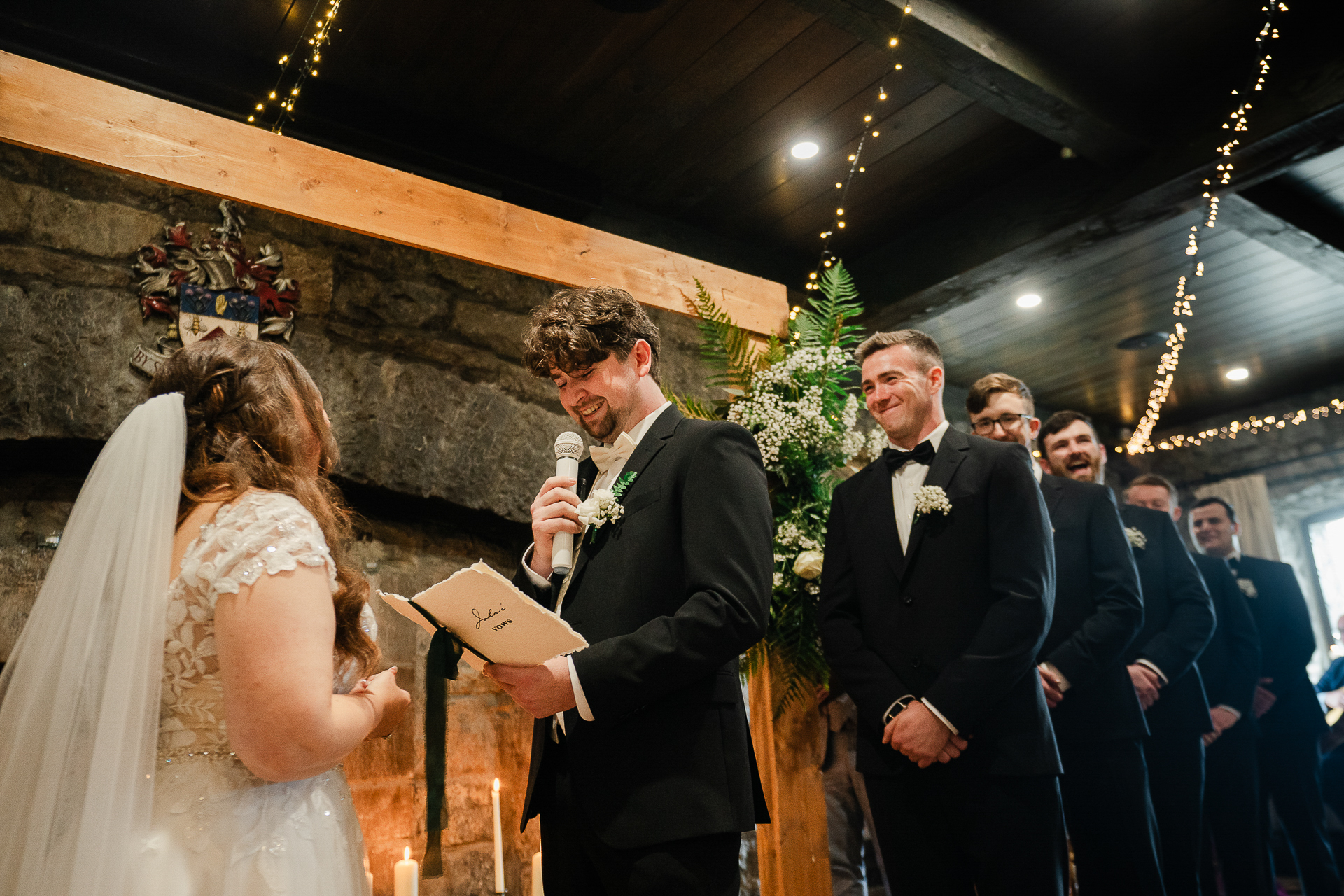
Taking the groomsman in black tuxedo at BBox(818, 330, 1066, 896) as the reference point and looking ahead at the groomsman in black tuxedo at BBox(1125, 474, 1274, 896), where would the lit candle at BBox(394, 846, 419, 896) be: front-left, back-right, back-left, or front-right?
back-left

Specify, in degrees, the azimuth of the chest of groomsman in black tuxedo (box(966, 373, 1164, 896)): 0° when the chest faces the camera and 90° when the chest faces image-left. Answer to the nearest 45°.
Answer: approximately 45°

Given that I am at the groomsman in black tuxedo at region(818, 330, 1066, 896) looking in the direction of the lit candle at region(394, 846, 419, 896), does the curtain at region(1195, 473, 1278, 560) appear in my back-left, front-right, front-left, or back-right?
back-right

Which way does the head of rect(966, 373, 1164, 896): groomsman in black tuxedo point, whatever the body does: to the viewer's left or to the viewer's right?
to the viewer's left

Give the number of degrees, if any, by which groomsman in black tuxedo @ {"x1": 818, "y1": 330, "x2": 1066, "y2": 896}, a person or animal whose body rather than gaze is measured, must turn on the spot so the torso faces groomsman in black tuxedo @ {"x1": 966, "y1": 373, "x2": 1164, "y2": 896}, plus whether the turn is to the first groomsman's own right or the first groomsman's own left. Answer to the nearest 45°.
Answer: approximately 180°

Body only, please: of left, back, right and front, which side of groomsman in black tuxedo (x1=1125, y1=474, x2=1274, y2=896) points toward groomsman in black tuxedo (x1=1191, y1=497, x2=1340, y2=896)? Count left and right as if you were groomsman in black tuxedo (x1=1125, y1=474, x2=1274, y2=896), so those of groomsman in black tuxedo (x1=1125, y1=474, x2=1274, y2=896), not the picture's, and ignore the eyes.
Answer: back

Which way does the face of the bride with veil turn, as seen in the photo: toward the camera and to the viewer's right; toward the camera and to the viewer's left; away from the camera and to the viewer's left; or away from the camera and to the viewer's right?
away from the camera and to the viewer's right

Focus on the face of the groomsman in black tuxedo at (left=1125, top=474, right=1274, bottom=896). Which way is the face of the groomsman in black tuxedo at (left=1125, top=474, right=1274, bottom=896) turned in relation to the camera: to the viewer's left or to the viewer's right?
to the viewer's left
